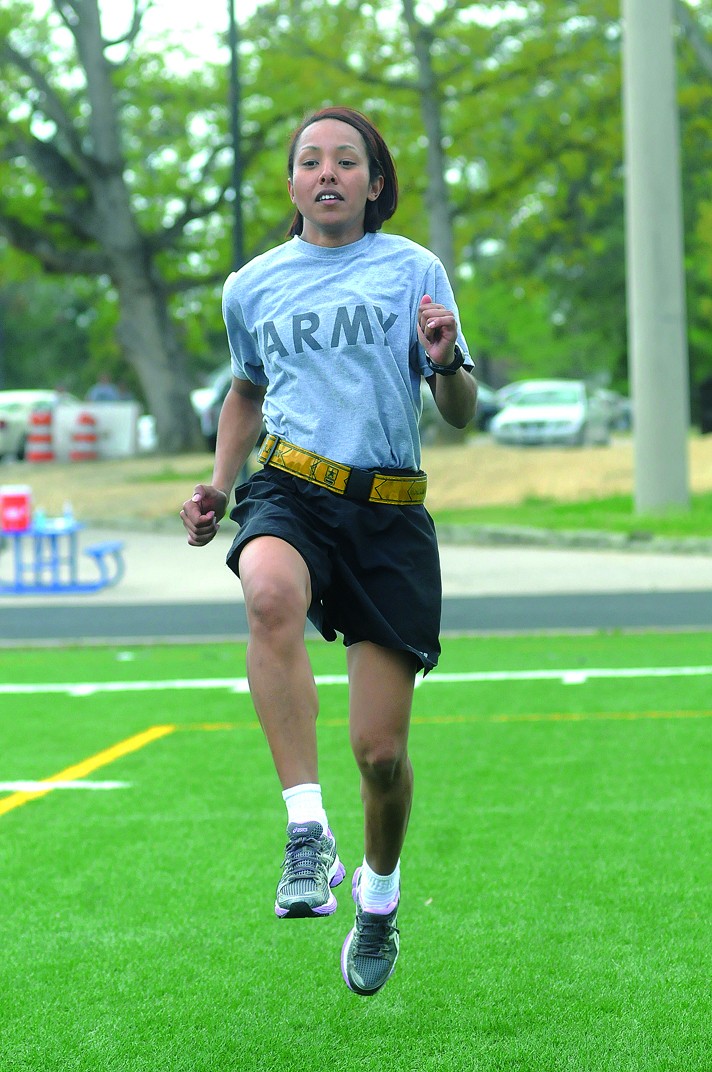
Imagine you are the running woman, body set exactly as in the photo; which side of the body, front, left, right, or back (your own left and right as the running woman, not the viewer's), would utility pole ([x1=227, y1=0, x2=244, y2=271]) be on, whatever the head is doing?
back

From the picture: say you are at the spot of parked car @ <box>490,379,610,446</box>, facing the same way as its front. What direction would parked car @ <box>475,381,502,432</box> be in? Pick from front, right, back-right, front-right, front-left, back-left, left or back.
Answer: back-right

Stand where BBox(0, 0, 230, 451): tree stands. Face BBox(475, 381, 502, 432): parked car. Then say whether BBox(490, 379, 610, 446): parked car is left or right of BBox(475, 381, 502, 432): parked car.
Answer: right

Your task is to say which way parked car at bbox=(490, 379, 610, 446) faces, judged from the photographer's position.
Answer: facing the viewer and to the left of the viewer

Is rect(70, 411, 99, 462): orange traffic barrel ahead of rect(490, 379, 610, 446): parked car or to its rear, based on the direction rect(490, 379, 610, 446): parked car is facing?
ahead

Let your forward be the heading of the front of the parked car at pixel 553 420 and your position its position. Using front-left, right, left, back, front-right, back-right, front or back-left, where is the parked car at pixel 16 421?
front-right

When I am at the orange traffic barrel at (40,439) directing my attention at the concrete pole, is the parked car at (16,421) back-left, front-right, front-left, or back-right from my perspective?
back-left

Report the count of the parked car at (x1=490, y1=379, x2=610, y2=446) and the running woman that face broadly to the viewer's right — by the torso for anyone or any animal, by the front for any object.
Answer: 0

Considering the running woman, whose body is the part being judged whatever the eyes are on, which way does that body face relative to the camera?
toward the camera

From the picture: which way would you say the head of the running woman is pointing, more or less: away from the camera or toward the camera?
toward the camera

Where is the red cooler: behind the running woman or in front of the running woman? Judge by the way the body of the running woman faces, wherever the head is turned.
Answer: behind

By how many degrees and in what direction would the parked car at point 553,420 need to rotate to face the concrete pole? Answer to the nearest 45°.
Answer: approximately 45° to its left

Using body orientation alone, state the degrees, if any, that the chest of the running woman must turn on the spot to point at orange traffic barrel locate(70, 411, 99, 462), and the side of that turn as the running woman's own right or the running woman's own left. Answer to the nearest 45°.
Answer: approximately 180°
